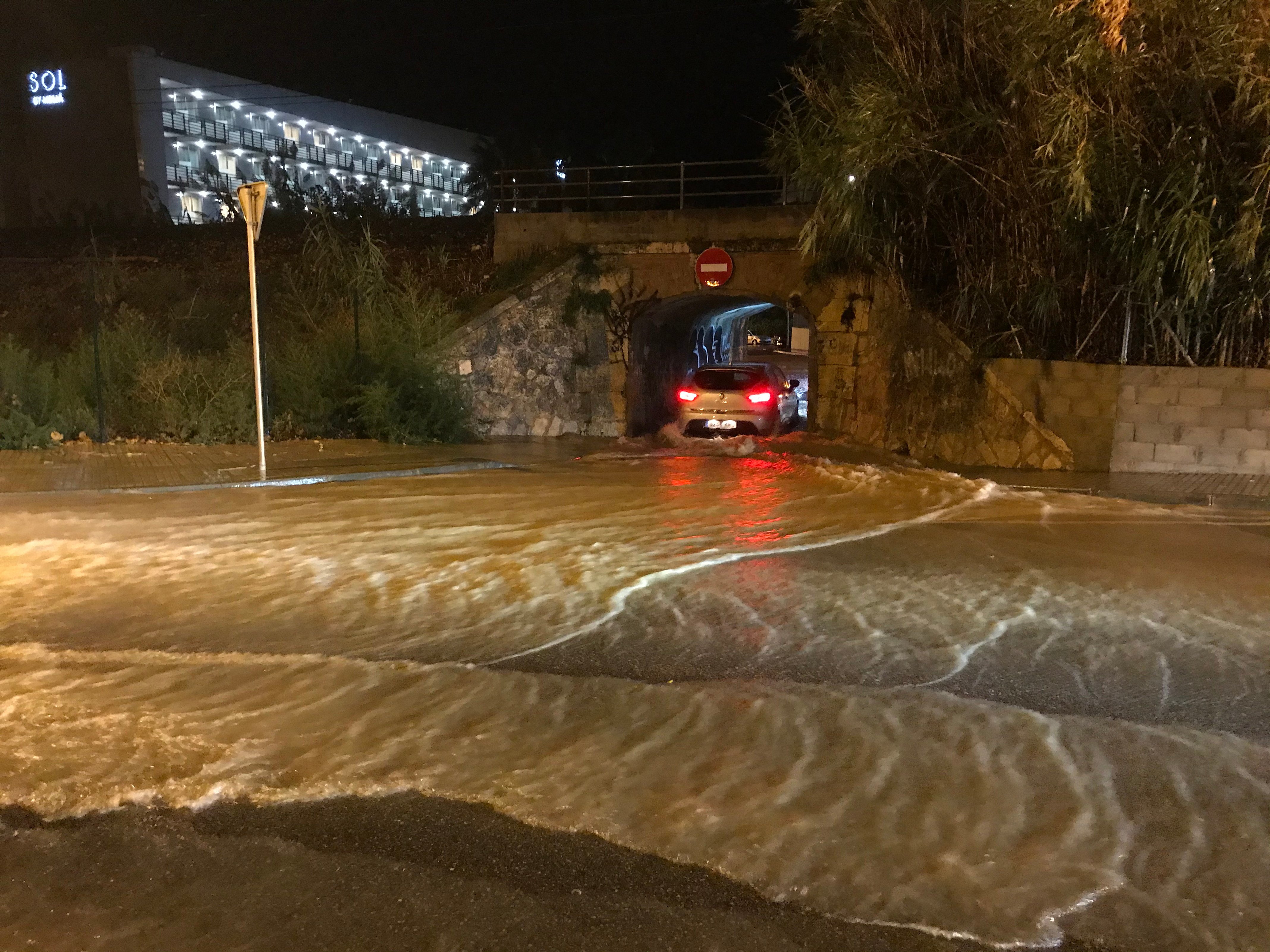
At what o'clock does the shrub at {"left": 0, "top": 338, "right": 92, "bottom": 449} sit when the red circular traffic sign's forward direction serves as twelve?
The shrub is roughly at 2 o'clock from the red circular traffic sign.

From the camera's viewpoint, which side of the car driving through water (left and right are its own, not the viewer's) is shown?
back

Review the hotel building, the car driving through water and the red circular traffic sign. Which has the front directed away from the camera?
the car driving through water

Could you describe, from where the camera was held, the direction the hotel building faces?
facing the viewer and to the right of the viewer

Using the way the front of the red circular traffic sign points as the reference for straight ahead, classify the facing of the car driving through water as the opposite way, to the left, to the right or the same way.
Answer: the opposite way

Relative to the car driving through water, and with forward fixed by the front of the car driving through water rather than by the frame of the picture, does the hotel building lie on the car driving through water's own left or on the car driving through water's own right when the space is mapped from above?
on the car driving through water's own left

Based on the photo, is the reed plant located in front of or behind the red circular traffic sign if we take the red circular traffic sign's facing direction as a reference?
in front

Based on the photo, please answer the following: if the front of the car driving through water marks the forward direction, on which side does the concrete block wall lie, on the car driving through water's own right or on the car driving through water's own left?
on the car driving through water's own right

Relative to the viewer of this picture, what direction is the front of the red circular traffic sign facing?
facing the viewer

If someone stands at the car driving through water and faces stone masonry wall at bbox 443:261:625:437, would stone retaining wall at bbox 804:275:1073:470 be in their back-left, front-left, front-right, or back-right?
back-left

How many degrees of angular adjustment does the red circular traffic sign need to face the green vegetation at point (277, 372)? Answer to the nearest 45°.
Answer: approximately 45° to its right

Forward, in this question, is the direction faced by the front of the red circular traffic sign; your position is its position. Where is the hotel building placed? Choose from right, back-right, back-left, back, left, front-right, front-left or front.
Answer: back-right

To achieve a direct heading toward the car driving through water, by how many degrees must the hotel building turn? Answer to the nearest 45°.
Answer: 0° — it already faces it

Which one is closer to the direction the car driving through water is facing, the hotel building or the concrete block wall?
the hotel building

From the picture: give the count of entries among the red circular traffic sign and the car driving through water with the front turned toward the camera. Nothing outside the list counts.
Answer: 1
